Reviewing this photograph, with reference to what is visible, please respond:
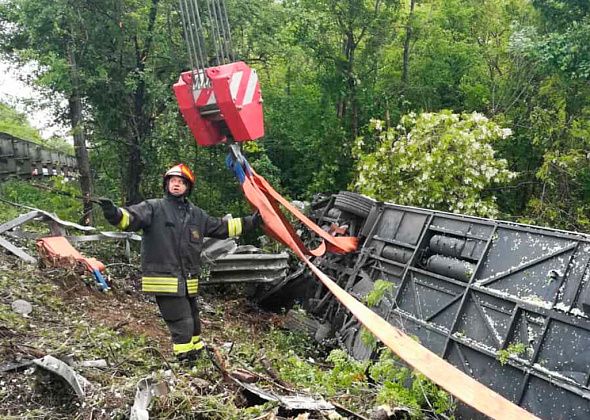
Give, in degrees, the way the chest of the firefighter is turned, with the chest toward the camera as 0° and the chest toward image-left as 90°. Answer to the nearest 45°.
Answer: approximately 315°

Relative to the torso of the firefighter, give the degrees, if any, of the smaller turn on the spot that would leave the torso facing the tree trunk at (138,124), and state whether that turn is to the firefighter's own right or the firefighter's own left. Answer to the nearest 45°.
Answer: approximately 135° to the firefighter's own left

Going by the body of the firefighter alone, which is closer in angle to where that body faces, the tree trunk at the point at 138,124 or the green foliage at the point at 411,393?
the green foliage

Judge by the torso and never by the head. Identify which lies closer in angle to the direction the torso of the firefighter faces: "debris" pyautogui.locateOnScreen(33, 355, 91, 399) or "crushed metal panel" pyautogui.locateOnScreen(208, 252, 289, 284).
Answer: the debris

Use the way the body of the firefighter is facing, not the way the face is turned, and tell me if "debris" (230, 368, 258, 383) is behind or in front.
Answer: in front

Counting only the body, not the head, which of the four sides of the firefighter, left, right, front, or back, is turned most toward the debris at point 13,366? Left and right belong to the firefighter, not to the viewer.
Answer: right

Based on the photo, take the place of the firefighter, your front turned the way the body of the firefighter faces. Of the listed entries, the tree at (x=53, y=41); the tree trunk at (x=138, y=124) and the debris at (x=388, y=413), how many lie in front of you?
1

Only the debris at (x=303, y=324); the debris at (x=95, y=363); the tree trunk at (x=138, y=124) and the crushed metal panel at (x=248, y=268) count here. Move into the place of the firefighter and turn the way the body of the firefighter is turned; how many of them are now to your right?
1

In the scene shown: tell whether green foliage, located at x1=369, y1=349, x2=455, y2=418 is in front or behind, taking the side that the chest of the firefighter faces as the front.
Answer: in front

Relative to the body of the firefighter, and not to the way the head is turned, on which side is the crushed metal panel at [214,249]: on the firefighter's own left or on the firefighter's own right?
on the firefighter's own left

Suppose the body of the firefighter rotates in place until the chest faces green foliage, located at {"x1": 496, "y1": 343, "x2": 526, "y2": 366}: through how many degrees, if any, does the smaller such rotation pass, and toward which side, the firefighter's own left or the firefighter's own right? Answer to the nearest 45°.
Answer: approximately 45° to the firefighter's own left

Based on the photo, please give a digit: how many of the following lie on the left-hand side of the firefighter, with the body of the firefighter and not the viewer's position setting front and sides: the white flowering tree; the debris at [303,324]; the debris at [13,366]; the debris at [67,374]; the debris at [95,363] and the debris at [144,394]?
2

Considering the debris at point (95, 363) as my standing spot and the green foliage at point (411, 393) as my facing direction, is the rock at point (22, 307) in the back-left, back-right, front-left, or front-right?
back-left

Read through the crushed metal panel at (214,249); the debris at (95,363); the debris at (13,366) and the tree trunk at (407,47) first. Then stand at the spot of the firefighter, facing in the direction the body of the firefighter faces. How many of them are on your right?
2
